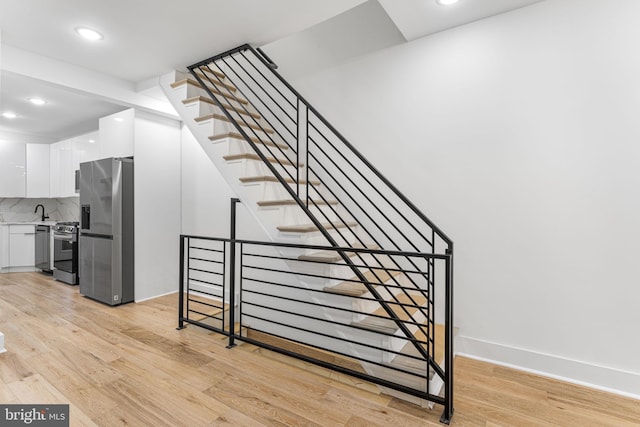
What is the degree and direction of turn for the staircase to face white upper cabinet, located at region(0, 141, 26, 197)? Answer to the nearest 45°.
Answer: approximately 180°

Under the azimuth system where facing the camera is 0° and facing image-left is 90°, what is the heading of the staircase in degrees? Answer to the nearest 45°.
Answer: approximately 315°

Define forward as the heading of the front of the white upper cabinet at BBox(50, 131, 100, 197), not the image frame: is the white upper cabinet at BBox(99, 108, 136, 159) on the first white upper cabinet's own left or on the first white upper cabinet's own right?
on the first white upper cabinet's own left

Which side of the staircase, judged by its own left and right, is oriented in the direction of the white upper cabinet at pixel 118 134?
back

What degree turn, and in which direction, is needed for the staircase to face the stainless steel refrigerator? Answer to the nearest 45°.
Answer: approximately 180°
